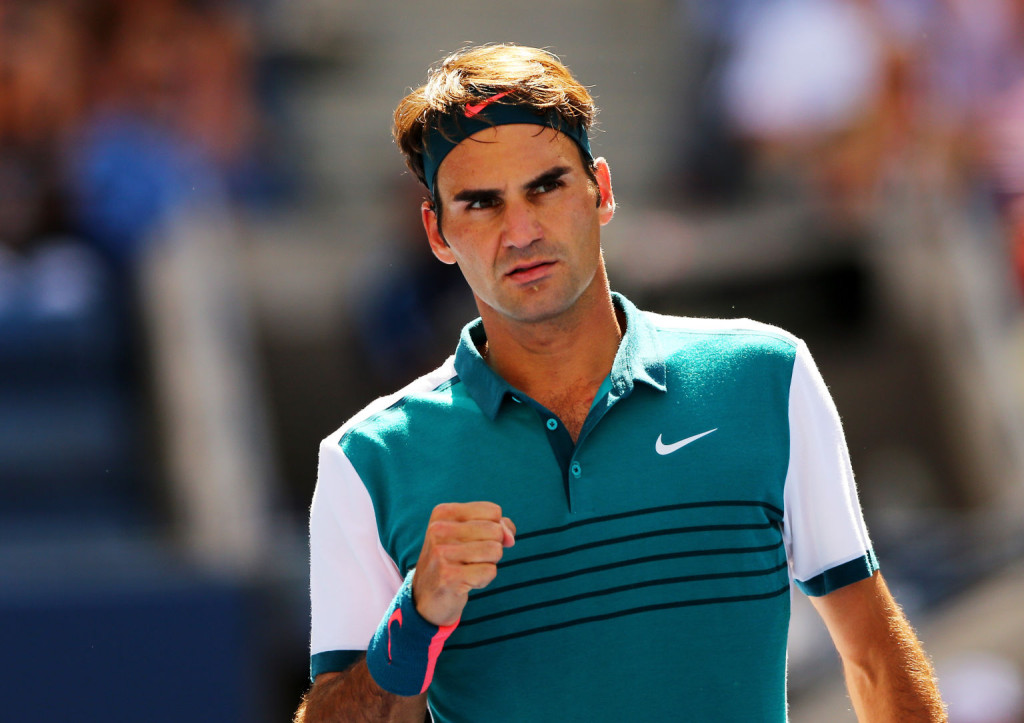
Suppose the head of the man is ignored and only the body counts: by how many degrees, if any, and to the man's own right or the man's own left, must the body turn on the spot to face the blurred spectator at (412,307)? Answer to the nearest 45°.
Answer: approximately 180°

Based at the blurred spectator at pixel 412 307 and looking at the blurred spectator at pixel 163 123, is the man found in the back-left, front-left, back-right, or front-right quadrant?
back-left

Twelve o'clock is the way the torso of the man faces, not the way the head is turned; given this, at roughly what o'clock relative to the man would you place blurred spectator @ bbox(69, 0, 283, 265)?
The blurred spectator is roughly at 5 o'clock from the man.

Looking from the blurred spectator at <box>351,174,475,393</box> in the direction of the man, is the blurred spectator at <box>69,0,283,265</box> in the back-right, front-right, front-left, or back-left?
back-right

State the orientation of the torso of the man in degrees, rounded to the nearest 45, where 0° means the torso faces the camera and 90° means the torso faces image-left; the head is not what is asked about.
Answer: approximately 0°
